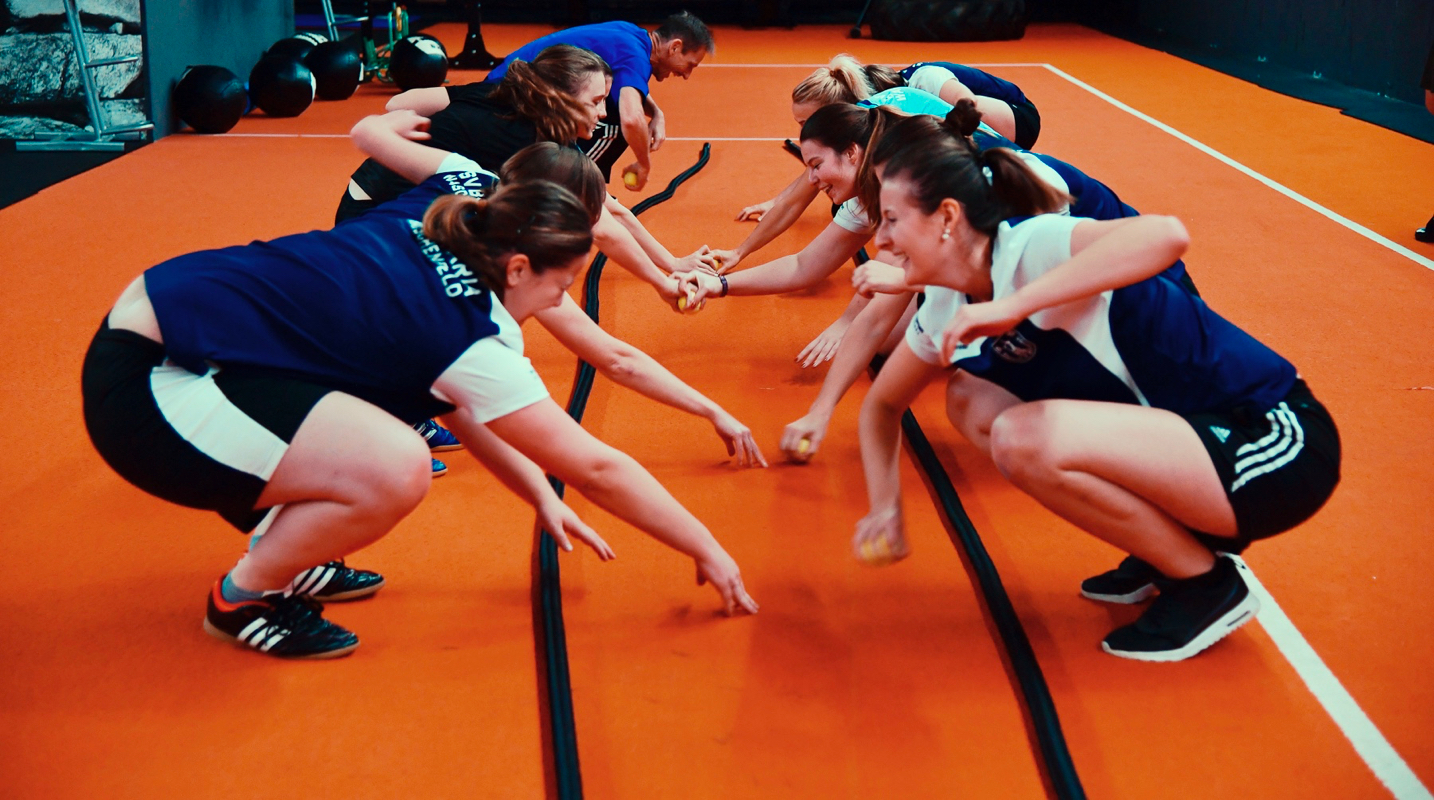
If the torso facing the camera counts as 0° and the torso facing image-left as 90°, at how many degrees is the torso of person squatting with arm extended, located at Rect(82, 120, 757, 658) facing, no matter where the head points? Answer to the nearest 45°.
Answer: approximately 270°

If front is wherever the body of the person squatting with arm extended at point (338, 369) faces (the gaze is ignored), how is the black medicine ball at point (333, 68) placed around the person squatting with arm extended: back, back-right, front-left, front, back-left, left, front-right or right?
left

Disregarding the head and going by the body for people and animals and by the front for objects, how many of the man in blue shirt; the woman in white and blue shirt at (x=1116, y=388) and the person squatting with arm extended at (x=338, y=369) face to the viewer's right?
2

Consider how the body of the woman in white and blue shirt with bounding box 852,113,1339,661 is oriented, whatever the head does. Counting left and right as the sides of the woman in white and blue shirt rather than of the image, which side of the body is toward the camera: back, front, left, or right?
left

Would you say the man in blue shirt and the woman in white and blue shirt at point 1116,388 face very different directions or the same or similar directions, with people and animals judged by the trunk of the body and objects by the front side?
very different directions

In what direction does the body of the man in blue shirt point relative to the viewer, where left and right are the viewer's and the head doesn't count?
facing to the right of the viewer

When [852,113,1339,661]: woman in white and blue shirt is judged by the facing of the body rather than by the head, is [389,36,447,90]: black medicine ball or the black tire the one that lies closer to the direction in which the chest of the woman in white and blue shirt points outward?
the black medicine ball

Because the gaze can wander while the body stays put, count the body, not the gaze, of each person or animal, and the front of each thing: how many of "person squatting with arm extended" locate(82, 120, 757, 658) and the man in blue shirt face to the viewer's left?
0

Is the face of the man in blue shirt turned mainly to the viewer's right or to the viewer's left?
to the viewer's right

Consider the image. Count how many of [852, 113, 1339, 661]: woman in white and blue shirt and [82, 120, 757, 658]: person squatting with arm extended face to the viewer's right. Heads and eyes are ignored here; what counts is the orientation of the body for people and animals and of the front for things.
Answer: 1

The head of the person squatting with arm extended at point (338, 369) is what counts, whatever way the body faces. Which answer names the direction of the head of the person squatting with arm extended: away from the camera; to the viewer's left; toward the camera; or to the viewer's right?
to the viewer's right

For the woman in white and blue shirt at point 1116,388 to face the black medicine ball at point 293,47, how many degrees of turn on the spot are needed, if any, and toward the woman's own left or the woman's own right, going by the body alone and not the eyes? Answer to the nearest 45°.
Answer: approximately 45° to the woman's own right
